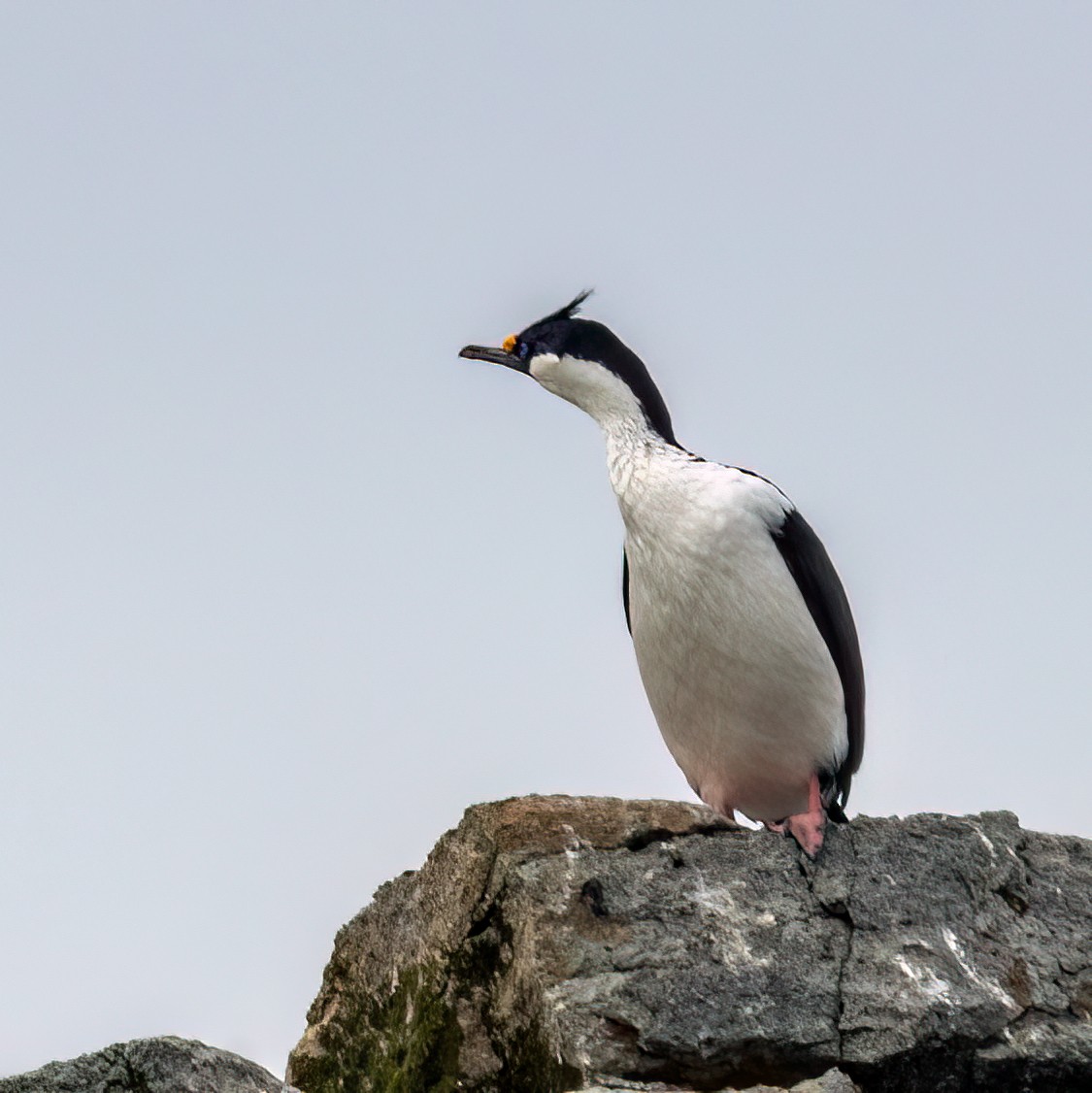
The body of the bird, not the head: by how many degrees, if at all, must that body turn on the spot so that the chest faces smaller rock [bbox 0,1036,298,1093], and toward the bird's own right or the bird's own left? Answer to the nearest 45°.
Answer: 0° — it already faces it

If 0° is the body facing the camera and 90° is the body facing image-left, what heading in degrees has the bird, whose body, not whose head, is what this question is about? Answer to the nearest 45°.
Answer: approximately 45°
